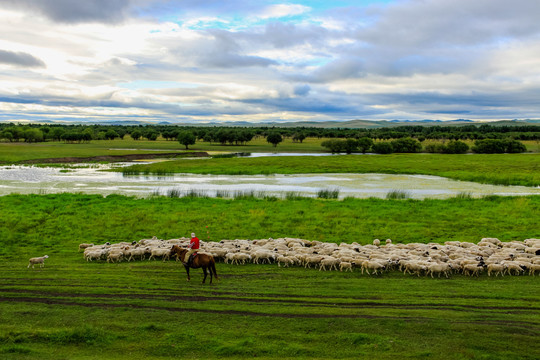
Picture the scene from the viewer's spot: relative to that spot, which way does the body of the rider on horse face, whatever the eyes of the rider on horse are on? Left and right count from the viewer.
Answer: facing to the left of the viewer

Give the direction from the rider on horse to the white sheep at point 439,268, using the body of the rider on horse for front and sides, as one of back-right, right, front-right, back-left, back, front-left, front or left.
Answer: back

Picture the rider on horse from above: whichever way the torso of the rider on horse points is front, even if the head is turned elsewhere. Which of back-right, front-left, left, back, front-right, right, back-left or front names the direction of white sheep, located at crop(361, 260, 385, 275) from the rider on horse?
back

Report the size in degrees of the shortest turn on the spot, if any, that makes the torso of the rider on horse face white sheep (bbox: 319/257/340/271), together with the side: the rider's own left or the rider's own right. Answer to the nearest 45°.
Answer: approximately 180°

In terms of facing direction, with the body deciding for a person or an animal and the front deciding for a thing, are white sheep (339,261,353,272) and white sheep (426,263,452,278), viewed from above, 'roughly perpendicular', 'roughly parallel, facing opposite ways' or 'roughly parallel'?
roughly parallel

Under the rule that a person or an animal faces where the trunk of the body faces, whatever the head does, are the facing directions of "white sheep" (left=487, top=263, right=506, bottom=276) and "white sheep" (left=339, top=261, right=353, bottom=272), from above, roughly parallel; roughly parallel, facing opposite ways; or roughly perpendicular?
roughly parallel

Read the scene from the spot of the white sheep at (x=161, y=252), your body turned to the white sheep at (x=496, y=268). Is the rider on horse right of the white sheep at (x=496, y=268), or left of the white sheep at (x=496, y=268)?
right
